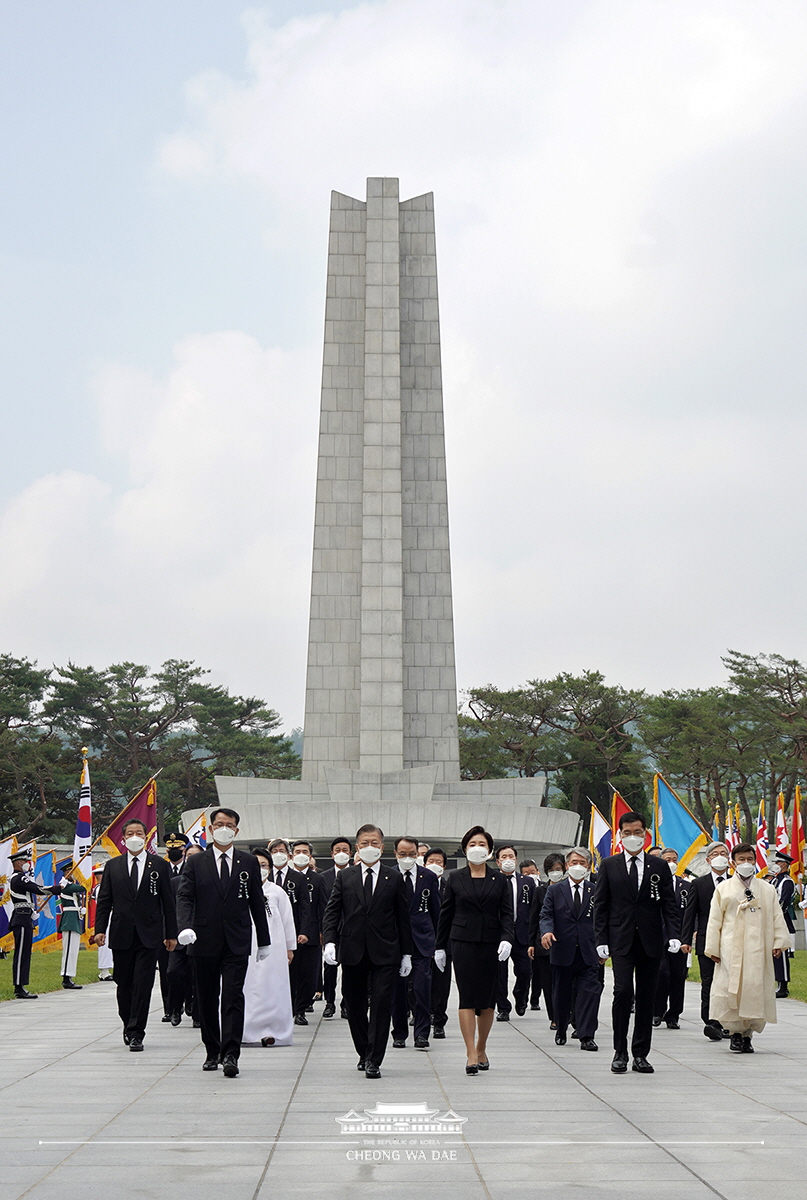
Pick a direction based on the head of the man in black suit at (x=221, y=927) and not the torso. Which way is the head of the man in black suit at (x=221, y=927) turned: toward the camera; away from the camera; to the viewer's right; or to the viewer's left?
toward the camera

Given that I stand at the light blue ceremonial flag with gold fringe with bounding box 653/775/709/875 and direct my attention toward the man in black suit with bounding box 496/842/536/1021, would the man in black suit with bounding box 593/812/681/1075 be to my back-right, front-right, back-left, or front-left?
front-left

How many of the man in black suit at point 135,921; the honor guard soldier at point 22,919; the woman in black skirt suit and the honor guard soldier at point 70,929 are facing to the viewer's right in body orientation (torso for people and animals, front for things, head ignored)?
2

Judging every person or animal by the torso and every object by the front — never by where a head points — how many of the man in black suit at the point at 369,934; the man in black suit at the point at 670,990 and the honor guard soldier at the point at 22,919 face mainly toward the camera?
2

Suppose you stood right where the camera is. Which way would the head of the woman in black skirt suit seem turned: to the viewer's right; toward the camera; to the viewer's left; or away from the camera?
toward the camera

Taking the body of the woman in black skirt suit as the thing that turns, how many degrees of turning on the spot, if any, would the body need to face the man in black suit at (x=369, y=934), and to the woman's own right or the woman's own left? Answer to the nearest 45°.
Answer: approximately 90° to the woman's own right

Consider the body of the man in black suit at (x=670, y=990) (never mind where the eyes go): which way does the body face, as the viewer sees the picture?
toward the camera

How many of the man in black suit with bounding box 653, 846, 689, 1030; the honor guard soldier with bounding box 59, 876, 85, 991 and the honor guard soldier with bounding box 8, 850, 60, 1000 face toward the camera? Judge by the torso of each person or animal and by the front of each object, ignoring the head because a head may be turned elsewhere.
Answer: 1

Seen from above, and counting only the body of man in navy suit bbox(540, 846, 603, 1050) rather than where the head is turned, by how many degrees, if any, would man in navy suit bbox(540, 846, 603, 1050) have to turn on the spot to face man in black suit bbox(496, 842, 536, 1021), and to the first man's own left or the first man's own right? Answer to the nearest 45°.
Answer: approximately 180°

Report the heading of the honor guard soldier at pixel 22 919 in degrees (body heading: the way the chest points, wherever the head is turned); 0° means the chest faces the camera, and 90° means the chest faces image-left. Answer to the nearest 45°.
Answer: approximately 270°

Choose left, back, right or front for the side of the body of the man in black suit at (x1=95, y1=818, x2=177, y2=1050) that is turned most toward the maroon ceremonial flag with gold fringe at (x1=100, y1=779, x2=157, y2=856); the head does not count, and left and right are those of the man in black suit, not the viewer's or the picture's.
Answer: back

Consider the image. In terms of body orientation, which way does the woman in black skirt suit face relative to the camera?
toward the camera
